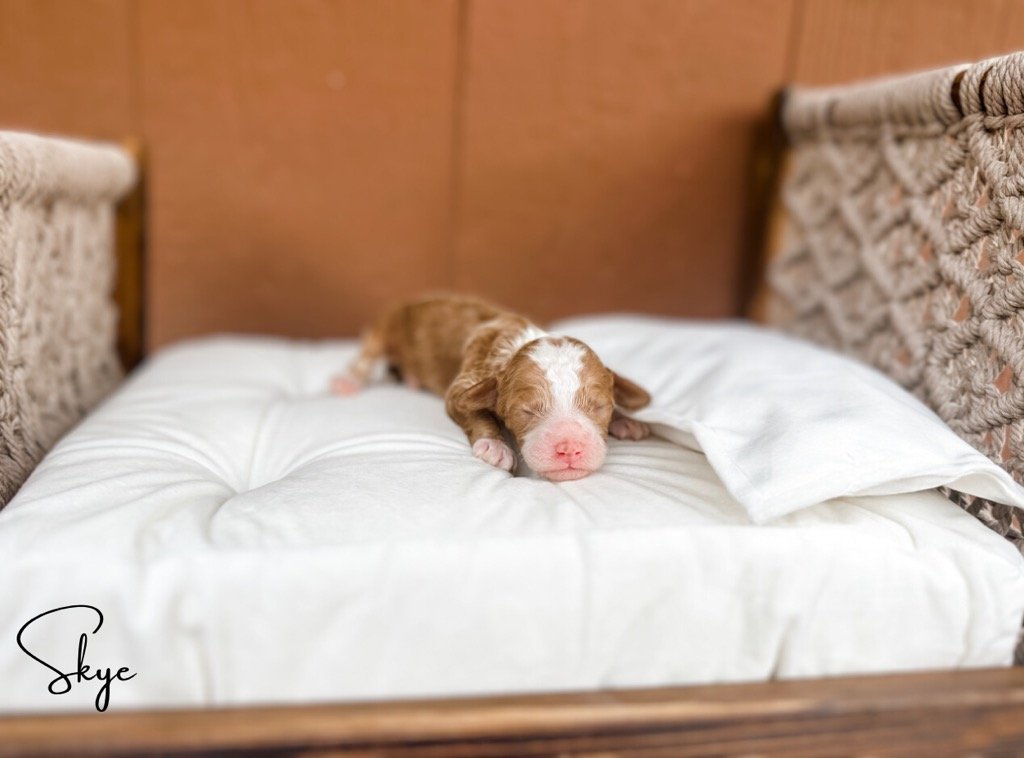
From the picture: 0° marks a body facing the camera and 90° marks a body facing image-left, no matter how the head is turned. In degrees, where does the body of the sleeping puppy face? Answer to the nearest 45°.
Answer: approximately 315°
